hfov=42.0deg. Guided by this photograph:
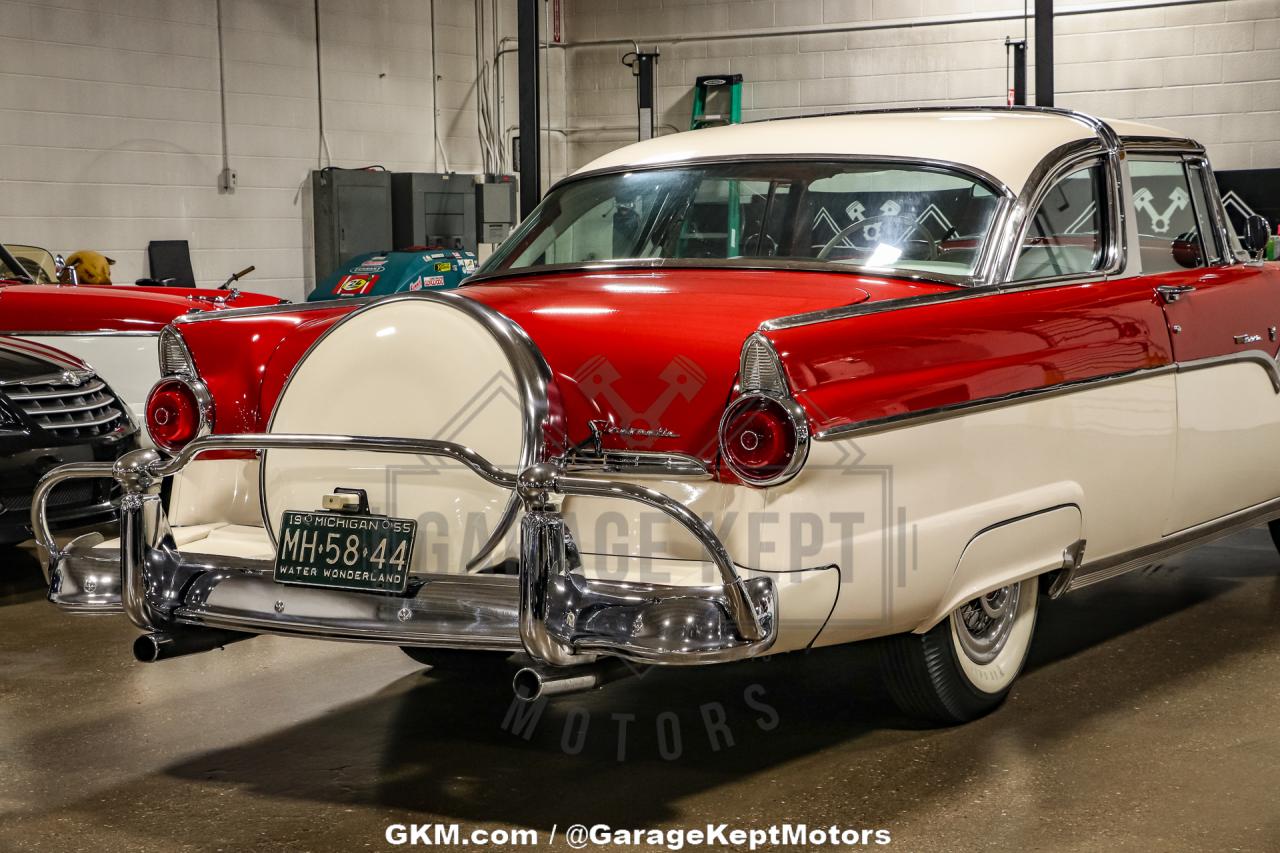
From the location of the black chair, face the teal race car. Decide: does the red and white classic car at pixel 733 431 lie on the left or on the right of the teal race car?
right

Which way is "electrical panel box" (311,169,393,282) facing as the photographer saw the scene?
facing the viewer and to the right of the viewer

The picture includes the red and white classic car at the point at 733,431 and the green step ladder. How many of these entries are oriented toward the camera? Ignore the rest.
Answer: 1

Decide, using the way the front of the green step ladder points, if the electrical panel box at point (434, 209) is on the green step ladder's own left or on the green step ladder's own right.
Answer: on the green step ladder's own right

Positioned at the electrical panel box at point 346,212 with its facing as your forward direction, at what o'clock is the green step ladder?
The green step ladder is roughly at 10 o'clock from the electrical panel box.

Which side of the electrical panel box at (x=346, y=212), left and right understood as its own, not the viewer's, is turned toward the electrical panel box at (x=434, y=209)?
left

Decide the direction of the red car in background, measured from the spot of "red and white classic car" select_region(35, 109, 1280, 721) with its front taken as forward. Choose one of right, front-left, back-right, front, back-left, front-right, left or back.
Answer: left

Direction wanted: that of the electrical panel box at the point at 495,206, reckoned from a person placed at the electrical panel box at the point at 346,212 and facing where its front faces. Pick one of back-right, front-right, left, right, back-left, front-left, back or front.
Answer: left

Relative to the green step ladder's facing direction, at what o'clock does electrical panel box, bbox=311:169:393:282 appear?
The electrical panel box is roughly at 2 o'clock from the green step ladder.

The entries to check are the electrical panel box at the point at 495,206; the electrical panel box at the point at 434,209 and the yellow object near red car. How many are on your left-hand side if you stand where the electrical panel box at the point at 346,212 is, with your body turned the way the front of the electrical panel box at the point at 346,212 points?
2

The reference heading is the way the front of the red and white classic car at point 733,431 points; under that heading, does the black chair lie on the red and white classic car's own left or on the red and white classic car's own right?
on the red and white classic car's own left

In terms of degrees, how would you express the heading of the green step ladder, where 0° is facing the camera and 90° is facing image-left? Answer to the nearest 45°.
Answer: approximately 0°
